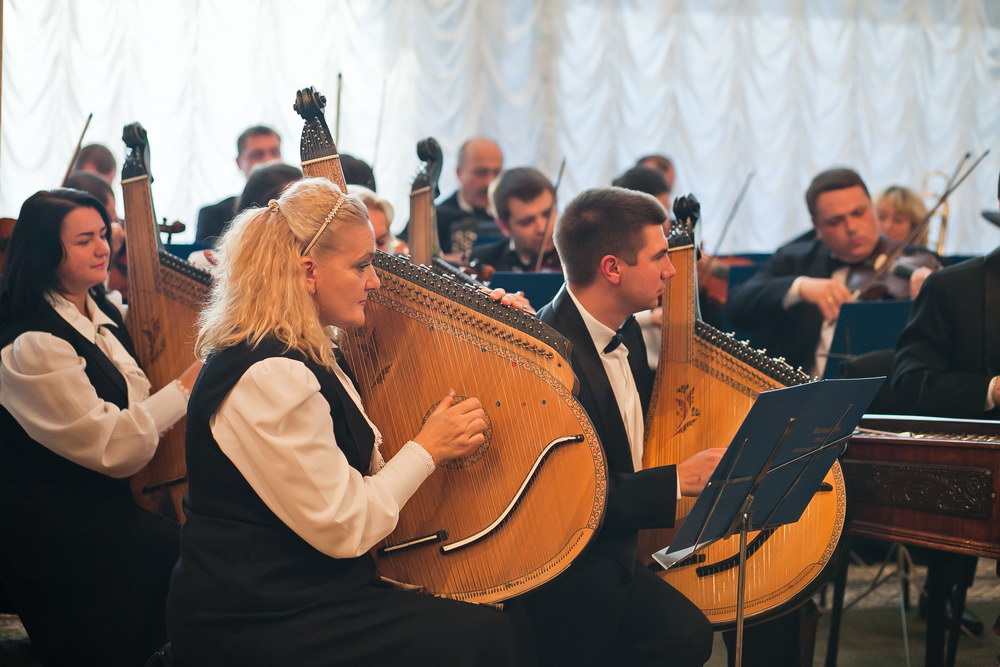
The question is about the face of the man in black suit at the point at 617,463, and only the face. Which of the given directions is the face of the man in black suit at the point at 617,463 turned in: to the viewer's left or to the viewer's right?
to the viewer's right

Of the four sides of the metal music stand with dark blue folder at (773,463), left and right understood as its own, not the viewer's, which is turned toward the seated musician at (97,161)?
front

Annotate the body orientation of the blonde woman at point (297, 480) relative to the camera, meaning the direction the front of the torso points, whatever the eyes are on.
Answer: to the viewer's right

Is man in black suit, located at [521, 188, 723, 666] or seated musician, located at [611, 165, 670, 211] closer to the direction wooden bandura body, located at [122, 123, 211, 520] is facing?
the man in black suit

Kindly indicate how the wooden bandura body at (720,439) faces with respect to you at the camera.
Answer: facing the viewer

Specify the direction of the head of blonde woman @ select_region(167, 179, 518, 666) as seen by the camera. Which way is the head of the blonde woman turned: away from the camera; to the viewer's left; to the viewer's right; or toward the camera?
to the viewer's right

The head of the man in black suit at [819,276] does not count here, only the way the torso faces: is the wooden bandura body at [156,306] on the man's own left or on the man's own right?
on the man's own right

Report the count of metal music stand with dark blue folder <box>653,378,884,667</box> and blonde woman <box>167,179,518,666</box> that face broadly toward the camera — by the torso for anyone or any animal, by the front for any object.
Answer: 0

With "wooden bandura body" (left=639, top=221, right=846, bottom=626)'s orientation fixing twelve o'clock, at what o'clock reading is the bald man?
The bald man is roughly at 5 o'clock from the wooden bandura body.

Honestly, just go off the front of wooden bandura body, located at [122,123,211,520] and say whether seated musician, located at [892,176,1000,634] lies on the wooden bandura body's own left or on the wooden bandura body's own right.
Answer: on the wooden bandura body's own left

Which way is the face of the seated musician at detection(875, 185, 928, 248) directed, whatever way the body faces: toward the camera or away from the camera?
toward the camera

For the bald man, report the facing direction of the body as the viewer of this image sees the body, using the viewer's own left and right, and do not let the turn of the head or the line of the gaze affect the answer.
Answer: facing the viewer and to the right of the viewer

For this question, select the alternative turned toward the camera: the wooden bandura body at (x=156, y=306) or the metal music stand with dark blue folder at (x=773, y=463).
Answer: the wooden bandura body

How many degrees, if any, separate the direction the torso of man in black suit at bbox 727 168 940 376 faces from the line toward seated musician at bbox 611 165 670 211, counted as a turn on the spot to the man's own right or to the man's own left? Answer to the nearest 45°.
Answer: approximately 90° to the man's own right

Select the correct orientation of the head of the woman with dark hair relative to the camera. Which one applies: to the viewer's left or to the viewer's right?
to the viewer's right

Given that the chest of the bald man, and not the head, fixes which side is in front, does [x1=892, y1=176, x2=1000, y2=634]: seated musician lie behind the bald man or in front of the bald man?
in front
